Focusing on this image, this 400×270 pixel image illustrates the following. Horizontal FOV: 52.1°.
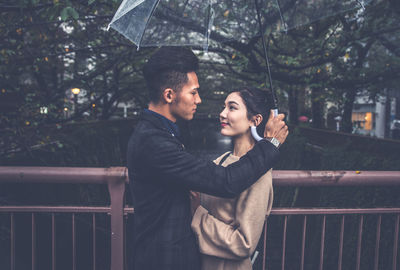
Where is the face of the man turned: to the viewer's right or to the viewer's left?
to the viewer's right

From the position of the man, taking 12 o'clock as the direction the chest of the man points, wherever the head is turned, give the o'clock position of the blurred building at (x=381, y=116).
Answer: The blurred building is roughly at 10 o'clock from the man.

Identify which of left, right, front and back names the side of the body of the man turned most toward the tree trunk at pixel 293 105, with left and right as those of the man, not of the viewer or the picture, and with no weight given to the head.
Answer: left

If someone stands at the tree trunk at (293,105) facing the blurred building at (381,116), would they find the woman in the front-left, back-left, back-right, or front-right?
back-right

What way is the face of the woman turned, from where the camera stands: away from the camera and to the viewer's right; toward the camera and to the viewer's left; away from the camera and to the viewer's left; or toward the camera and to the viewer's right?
toward the camera and to the viewer's left

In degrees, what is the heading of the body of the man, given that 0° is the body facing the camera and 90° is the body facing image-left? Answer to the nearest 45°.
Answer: approximately 270°
